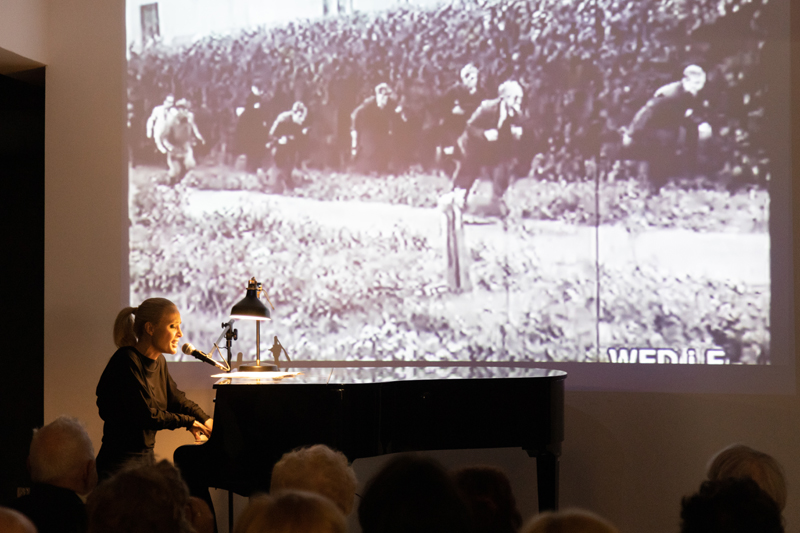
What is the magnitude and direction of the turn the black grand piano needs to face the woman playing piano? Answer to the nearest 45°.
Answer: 0° — it already faces them

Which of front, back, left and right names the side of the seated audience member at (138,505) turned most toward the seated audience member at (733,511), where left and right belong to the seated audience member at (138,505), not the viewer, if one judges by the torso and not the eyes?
right

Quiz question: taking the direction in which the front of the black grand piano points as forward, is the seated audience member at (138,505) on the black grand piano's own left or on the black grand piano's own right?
on the black grand piano's own left

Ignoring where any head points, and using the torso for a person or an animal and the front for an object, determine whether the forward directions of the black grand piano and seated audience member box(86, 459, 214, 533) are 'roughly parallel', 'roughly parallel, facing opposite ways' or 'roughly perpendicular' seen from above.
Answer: roughly perpendicular

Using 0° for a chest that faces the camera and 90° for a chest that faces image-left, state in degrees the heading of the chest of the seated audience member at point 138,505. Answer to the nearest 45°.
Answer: approximately 180°

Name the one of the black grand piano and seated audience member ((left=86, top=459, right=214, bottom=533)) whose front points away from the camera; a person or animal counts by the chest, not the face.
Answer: the seated audience member

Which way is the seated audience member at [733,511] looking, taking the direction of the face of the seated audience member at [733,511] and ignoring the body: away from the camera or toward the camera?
away from the camera

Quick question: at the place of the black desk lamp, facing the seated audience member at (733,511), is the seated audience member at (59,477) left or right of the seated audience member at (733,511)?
right

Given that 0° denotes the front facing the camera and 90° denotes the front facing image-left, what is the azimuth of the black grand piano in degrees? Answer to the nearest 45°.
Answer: approximately 90°
